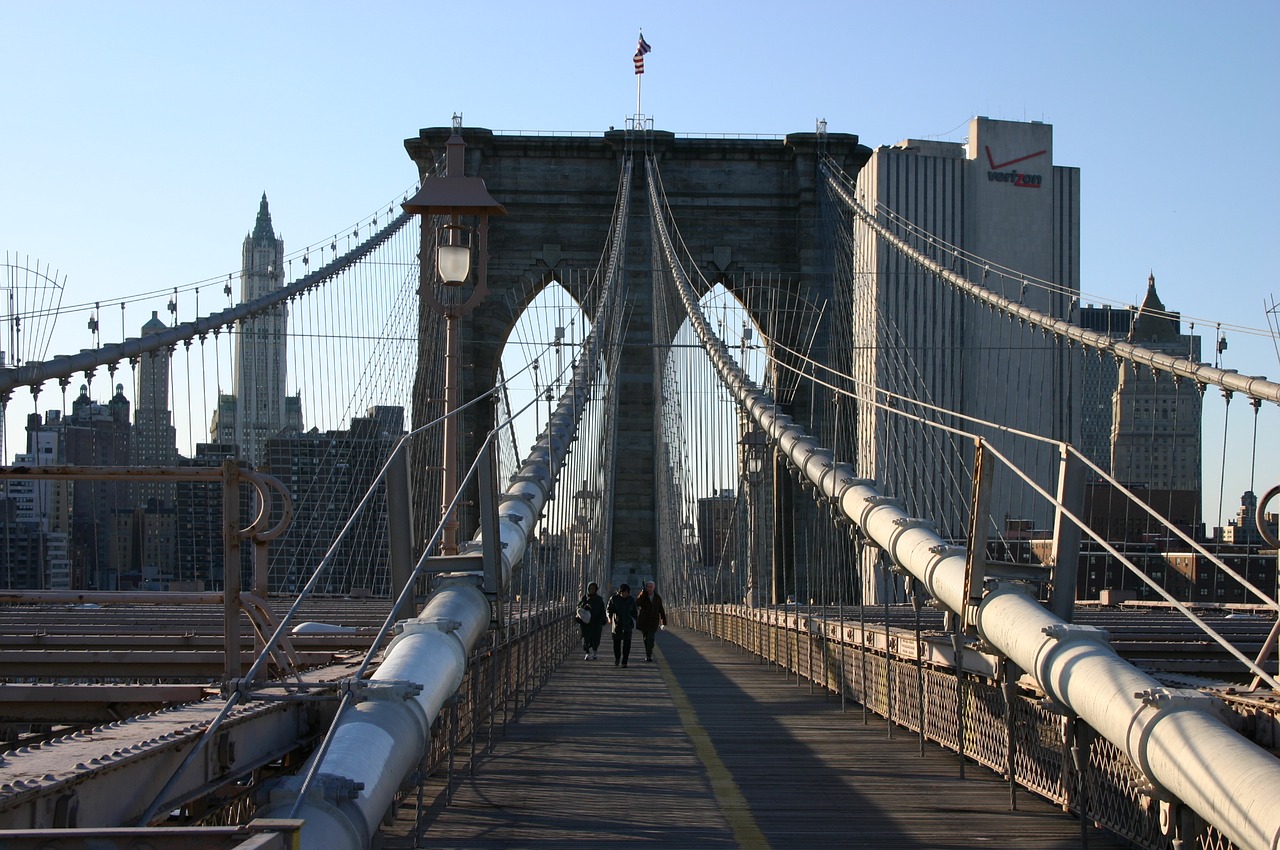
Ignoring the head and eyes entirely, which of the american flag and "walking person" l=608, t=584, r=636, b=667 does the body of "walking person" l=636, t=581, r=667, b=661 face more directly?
the walking person

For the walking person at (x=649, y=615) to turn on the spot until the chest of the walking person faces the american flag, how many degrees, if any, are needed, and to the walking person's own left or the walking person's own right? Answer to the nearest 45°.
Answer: approximately 180°

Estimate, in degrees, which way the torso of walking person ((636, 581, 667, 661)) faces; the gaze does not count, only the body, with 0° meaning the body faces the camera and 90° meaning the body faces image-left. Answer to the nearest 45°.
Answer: approximately 0°

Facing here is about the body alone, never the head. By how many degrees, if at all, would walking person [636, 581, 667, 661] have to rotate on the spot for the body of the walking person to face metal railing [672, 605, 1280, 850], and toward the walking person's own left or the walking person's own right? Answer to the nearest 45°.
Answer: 0° — they already face it

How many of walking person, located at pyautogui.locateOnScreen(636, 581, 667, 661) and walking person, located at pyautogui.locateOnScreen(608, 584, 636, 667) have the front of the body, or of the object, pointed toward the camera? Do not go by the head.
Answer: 2

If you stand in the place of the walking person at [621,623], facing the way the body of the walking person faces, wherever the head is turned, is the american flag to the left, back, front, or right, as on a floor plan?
back

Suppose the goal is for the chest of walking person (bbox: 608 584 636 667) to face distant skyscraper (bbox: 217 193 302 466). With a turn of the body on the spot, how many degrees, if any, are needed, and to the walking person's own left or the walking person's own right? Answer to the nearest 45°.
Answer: approximately 135° to the walking person's own right

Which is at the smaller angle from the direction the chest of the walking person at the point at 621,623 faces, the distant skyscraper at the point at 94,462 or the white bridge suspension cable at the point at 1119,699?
the white bridge suspension cable
